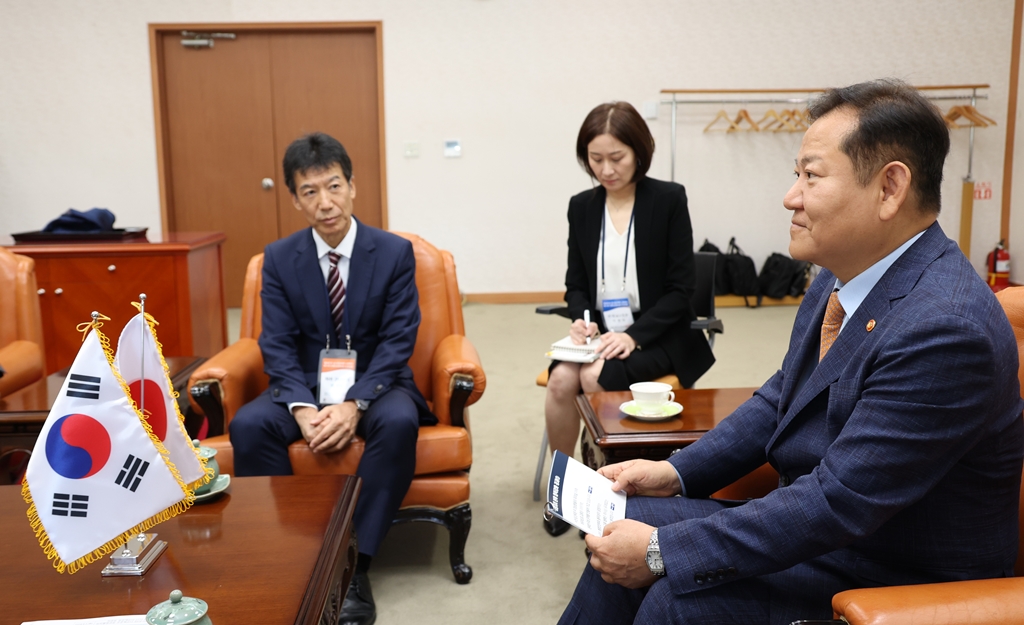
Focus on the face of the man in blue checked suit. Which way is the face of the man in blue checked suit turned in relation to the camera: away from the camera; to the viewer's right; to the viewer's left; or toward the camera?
to the viewer's left

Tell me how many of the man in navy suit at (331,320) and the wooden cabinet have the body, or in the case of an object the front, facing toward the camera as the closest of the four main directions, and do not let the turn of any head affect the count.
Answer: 2

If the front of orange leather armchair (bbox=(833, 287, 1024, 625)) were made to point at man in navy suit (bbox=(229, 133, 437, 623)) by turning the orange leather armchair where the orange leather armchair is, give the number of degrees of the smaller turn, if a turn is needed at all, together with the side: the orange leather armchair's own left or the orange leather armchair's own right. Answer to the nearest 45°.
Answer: approximately 45° to the orange leather armchair's own right

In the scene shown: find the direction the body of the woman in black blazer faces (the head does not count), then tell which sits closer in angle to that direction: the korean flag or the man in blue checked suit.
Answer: the korean flag

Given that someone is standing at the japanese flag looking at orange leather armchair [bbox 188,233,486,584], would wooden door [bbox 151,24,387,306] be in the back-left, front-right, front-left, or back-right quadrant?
front-left

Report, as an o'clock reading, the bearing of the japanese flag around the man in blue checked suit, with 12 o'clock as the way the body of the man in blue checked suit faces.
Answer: The japanese flag is roughly at 12 o'clock from the man in blue checked suit.

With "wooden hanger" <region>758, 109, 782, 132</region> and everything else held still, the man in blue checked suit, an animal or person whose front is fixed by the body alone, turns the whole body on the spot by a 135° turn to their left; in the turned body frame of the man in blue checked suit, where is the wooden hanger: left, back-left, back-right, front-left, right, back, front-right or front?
back-left

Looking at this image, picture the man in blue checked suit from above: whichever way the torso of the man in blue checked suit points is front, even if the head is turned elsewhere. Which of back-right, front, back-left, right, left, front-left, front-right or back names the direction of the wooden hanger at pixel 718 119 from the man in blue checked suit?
right

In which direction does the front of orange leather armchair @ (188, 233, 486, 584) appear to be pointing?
toward the camera

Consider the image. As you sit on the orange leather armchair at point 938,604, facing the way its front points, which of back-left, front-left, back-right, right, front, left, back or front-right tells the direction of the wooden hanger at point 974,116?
right

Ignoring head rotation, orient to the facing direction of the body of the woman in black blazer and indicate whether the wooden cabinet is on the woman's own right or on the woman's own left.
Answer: on the woman's own right

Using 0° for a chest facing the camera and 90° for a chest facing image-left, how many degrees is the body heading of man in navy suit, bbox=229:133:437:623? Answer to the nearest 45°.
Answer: approximately 0°

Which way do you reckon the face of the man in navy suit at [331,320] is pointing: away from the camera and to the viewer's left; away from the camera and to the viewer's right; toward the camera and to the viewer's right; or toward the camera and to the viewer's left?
toward the camera and to the viewer's right

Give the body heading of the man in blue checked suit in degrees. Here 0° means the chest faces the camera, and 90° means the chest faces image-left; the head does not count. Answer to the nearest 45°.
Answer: approximately 90°

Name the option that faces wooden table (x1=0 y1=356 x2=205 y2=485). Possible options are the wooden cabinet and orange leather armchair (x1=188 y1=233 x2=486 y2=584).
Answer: the wooden cabinet
